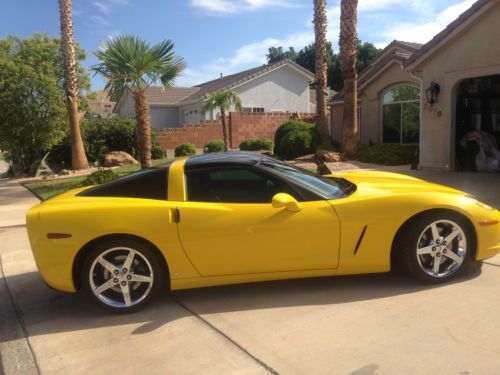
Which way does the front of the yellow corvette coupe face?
to the viewer's right

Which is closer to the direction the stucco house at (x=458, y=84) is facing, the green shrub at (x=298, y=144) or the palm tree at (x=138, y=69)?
the palm tree

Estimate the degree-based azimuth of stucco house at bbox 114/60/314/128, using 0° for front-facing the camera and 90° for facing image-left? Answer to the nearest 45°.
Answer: approximately 45°

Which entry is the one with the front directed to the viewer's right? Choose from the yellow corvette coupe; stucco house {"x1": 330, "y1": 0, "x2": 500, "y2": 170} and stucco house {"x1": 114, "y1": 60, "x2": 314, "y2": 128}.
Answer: the yellow corvette coupe

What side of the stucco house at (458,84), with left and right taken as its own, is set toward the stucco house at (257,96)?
right

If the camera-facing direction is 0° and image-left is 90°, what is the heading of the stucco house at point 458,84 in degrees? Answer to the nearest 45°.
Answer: approximately 45°
